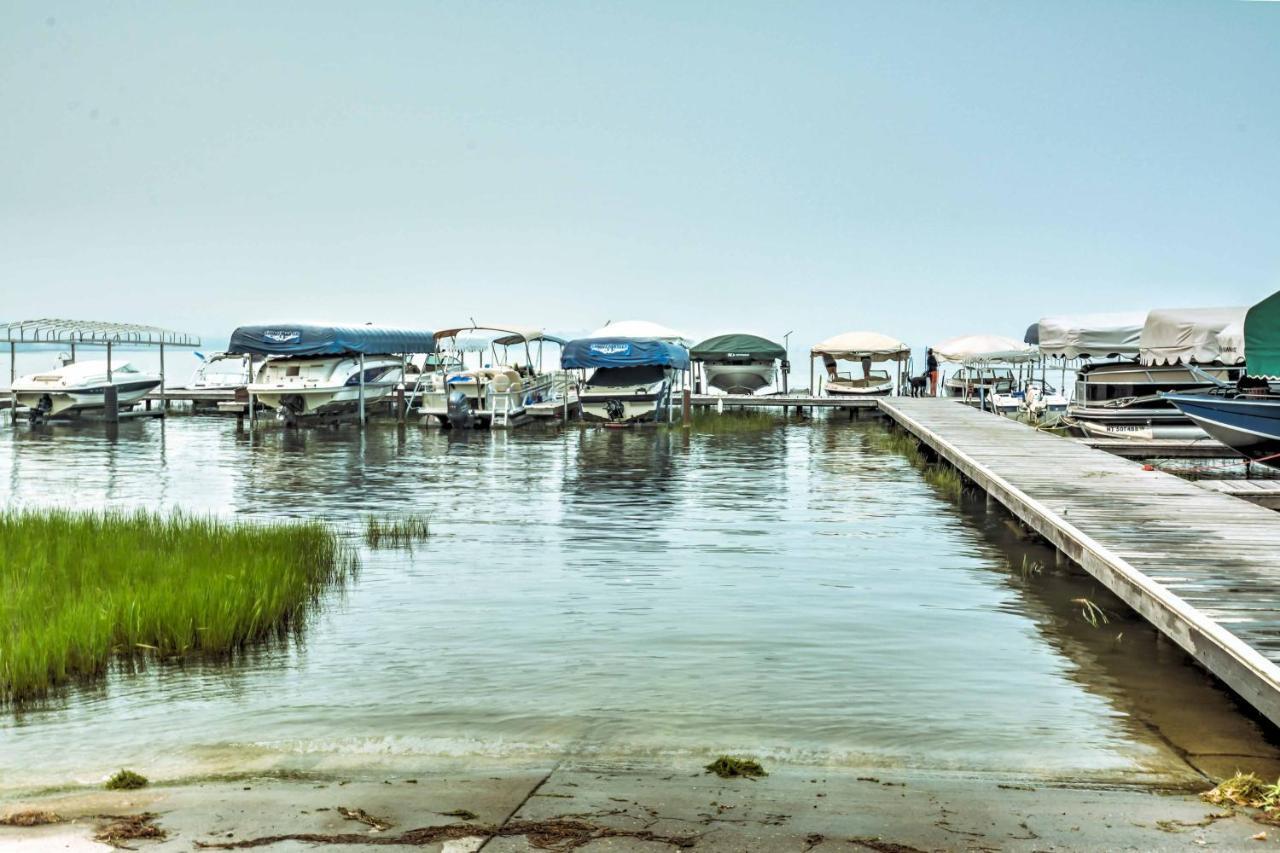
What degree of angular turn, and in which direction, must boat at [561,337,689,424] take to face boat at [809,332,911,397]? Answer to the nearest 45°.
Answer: approximately 45° to its right

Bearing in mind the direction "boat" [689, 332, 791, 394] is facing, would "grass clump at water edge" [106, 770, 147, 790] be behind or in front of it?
in front

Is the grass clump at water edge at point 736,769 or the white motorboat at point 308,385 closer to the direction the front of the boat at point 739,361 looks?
the grass clump at water edge

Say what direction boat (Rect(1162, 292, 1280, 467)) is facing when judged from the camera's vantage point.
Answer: facing to the left of the viewer

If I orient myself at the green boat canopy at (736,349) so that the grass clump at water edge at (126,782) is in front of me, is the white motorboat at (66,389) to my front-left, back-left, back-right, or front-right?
front-right

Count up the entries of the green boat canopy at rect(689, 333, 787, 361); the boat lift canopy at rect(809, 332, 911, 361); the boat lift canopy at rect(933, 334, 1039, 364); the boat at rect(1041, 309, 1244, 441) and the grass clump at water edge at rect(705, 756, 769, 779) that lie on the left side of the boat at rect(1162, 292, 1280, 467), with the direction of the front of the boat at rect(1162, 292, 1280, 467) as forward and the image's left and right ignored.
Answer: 1

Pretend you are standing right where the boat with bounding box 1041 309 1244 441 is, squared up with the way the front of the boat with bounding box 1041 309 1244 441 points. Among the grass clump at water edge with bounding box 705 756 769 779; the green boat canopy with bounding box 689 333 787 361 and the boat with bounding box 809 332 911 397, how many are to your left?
1

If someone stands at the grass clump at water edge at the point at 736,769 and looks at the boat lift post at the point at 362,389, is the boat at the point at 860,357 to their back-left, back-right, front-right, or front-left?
front-right

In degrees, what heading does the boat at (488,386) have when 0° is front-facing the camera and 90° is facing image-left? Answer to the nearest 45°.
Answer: approximately 225°

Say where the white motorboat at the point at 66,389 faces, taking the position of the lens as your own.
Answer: facing away from the viewer and to the right of the viewer

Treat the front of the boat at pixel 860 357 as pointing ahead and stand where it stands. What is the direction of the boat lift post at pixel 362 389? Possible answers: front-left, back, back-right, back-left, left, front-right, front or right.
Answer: front-right

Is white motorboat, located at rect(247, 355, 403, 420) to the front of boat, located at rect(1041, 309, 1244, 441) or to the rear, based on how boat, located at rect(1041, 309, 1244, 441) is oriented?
to the front

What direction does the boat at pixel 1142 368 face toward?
to the viewer's left

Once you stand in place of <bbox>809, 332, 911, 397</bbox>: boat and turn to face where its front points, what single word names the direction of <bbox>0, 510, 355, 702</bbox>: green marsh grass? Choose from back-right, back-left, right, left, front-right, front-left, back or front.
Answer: front

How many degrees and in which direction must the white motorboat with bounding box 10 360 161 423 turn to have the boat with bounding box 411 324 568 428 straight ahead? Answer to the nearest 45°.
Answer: approximately 45° to its right
